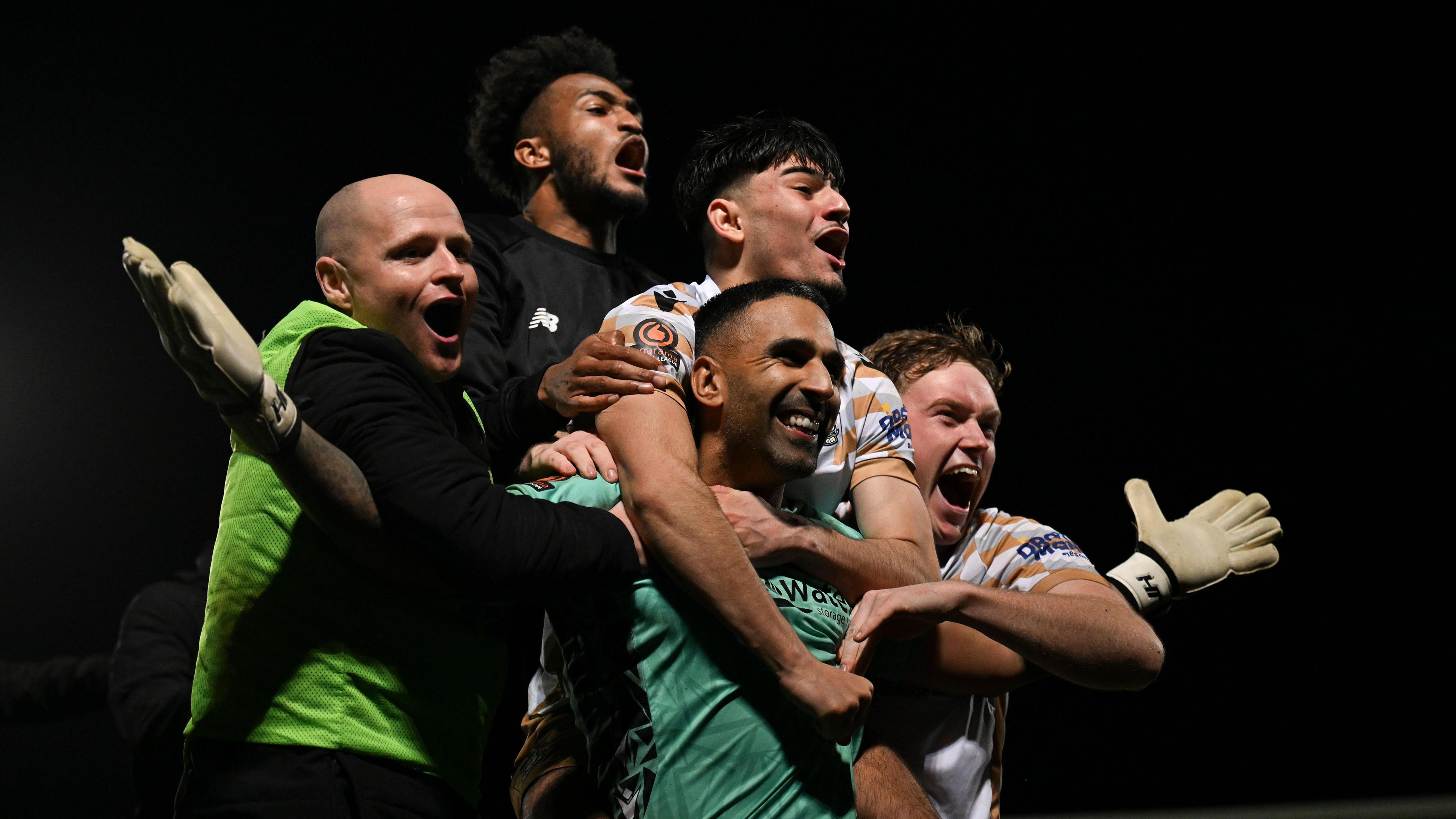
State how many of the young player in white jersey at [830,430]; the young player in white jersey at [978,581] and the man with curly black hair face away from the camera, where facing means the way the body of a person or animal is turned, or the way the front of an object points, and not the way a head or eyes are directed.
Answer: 0

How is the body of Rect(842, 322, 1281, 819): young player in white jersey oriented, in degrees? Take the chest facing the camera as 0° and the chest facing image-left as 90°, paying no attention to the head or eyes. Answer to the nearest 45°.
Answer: approximately 45°

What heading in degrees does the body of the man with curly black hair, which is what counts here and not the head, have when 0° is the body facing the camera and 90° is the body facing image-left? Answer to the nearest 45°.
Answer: approximately 315°

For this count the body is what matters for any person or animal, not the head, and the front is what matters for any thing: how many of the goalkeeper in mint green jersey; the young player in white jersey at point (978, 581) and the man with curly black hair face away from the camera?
0

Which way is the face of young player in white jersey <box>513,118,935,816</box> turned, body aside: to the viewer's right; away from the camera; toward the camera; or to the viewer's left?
to the viewer's right

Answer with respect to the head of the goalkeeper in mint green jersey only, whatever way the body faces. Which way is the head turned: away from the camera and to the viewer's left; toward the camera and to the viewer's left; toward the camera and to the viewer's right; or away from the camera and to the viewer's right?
toward the camera and to the viewer's right

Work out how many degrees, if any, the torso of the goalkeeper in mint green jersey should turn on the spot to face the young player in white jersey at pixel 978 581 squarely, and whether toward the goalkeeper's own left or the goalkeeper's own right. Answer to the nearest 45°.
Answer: approximately 90° to the goalkeeper's own left

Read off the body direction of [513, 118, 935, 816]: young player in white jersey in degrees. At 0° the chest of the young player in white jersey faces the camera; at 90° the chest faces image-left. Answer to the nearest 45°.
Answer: approximately 315°
